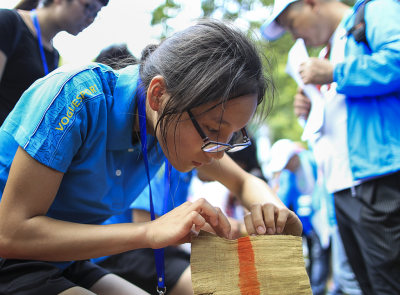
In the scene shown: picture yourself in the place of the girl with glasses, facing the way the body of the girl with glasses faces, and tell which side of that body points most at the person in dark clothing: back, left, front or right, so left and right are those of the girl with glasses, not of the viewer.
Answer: back

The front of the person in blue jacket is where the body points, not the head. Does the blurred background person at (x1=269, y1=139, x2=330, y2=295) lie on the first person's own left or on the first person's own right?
on the first person's own right

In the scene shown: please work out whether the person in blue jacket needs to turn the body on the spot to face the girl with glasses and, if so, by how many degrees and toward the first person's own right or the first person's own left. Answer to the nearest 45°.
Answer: approximately 45° to the first person's own left

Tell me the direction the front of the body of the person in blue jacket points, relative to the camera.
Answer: to the viewer's left

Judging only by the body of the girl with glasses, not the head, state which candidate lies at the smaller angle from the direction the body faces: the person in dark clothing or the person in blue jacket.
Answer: the person in blue jacket

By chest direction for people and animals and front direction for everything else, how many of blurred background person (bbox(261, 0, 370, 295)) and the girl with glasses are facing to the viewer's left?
1

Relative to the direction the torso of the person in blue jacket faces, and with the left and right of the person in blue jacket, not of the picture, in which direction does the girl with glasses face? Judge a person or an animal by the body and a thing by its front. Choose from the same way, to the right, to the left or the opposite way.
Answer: the opposite way

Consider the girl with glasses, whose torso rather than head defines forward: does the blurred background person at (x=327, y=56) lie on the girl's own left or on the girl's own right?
on the girl's own left
